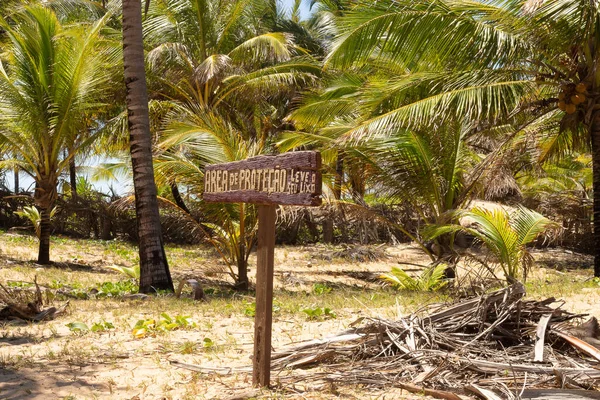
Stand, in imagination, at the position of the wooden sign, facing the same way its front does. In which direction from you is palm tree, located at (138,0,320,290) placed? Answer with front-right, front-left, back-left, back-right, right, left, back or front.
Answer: back-right

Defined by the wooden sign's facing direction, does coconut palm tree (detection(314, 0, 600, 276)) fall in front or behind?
behind

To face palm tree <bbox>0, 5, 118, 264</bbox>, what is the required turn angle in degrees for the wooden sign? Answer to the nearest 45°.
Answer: approximately 90° to its right

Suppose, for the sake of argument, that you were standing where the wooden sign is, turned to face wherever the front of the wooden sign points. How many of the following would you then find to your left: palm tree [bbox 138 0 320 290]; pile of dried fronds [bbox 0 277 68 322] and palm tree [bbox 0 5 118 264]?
0

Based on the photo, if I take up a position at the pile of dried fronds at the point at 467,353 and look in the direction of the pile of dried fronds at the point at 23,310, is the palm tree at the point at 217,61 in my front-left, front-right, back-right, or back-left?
front-right

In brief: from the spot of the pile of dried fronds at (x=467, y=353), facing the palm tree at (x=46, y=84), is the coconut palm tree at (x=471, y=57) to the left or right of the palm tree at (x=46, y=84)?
right

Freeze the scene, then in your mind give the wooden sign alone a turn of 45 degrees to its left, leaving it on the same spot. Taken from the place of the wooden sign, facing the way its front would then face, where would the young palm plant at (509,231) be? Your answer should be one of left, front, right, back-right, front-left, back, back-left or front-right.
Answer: back-left

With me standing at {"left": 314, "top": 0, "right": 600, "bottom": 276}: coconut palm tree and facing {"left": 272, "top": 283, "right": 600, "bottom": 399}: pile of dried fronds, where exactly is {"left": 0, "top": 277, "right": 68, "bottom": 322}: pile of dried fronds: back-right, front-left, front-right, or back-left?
front-right

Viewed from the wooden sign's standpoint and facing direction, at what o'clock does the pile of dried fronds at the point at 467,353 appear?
The pile of dried fronds is roughly at 7 o'clock from the wooden sign.
